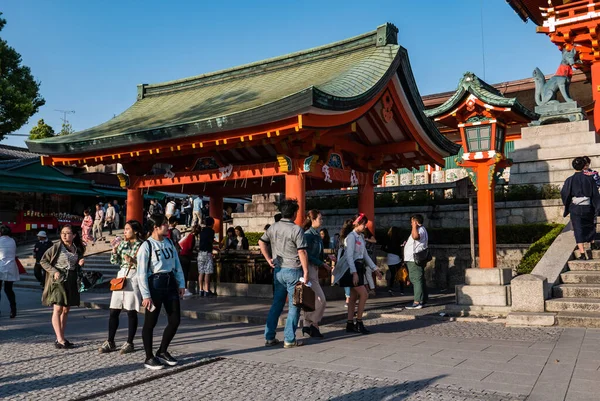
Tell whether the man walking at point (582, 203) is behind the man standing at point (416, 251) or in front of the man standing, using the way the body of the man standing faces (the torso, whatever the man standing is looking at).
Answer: behind

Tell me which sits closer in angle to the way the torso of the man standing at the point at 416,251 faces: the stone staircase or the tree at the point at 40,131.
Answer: the tree

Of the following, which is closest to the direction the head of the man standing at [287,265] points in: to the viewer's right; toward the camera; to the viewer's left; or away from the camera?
away from the camera

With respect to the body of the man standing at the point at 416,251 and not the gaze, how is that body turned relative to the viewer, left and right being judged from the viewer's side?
facing to the left of the viewer

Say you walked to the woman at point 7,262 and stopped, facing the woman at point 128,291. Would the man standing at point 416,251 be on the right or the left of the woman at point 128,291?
left

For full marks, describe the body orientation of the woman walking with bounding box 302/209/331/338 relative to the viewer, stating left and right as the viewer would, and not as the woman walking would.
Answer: facing to the right of the viewer

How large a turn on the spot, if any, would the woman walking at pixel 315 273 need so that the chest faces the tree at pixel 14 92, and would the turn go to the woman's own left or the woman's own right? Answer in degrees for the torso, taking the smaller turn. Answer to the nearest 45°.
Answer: approximately 135° to the woman's own left

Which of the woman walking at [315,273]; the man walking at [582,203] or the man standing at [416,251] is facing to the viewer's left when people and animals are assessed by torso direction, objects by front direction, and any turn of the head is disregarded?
the man standing
